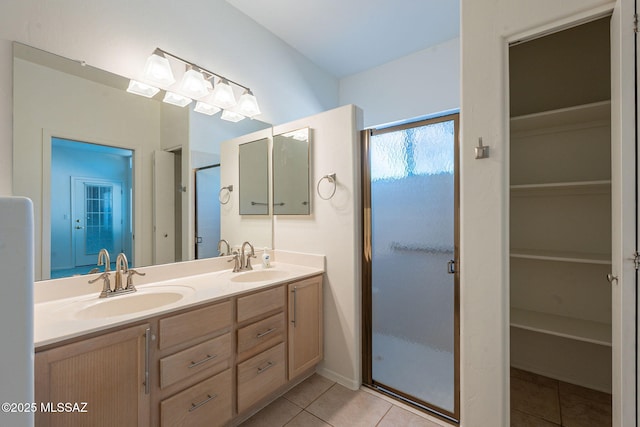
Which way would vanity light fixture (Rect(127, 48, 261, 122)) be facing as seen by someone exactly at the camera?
facing the viewer and to the right of the viewer

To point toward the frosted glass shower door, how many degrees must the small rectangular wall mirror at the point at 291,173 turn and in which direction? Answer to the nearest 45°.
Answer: approximately 90° to its left

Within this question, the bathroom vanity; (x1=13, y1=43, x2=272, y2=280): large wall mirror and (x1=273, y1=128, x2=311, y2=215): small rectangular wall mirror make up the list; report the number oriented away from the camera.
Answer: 0

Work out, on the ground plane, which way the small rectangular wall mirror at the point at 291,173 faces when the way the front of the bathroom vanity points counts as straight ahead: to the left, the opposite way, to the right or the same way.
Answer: to the right

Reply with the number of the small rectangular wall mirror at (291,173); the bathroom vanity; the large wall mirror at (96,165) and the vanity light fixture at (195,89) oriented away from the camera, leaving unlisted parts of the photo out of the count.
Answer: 0

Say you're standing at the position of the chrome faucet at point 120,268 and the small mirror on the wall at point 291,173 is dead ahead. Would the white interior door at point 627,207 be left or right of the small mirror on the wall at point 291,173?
right

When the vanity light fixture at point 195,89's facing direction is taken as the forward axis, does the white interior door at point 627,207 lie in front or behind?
in front

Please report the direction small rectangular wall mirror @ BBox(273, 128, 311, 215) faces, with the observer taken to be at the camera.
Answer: facing the viewer and to the left of the viewer

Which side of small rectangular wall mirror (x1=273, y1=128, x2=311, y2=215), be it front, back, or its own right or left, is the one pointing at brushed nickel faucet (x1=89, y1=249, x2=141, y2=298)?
front

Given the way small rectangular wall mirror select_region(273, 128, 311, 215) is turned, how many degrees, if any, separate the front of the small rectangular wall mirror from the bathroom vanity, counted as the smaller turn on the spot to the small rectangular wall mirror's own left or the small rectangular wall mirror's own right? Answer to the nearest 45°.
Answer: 0° — it already faces it

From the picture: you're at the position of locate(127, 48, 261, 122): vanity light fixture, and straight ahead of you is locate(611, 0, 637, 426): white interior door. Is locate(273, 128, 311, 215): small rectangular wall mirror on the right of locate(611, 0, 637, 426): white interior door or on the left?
left

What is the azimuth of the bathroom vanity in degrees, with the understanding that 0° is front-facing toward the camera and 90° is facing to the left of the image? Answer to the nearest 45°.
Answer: approximately 315°

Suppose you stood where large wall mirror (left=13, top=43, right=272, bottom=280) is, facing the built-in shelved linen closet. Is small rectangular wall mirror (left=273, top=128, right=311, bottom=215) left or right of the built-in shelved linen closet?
left
